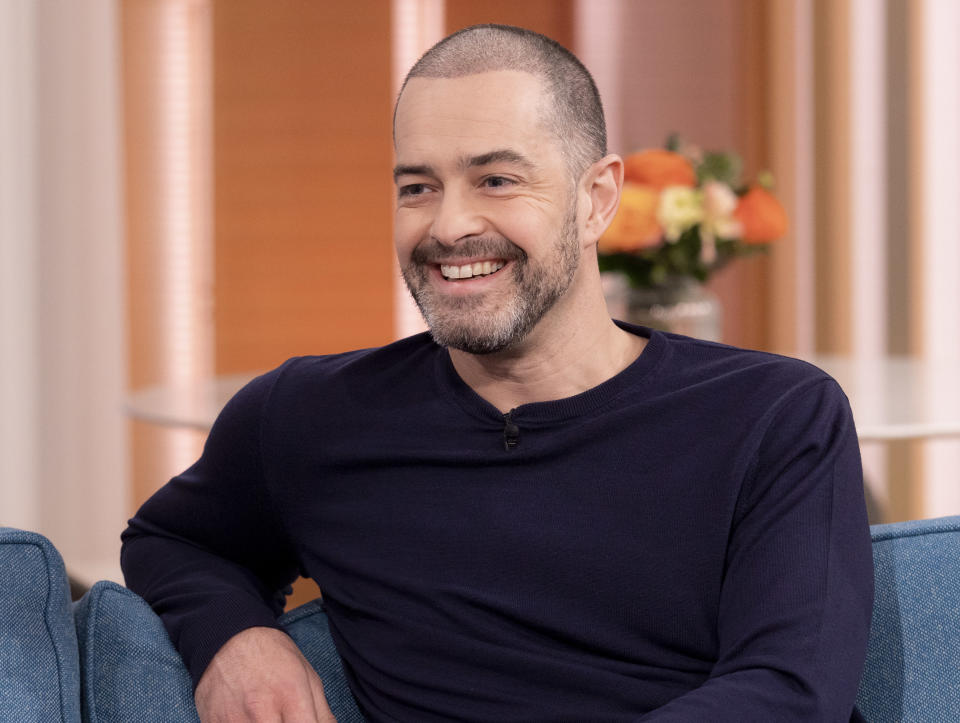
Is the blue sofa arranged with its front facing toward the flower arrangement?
no

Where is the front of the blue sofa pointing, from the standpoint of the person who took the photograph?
facing the viewer

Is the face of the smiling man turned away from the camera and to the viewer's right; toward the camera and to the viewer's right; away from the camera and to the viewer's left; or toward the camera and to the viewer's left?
toward the camera and to the viewer's left

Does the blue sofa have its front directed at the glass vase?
no

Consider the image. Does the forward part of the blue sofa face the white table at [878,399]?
no
